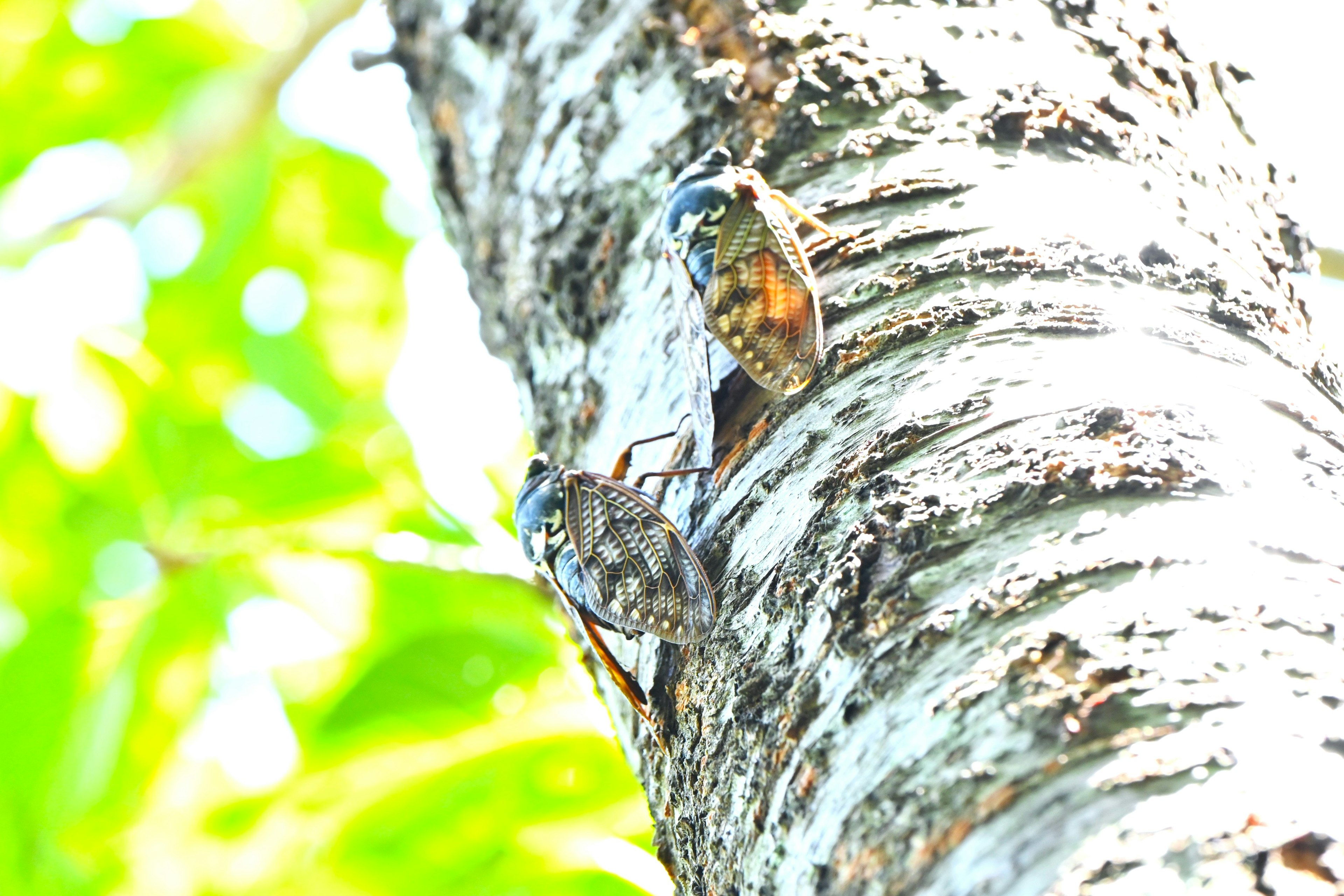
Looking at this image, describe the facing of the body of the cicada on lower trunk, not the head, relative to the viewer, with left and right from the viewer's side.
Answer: facing away from the viewer and to the left of the viewer
